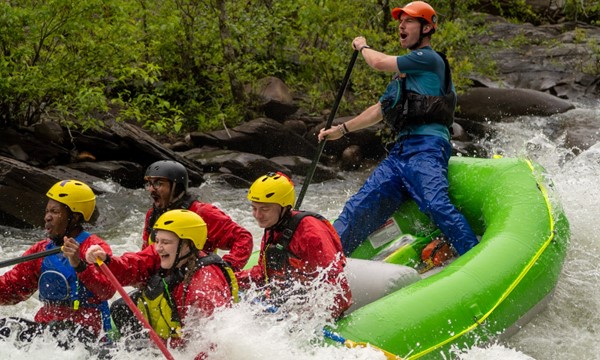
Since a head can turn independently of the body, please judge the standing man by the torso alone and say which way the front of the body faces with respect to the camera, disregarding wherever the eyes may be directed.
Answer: to the viewer's left

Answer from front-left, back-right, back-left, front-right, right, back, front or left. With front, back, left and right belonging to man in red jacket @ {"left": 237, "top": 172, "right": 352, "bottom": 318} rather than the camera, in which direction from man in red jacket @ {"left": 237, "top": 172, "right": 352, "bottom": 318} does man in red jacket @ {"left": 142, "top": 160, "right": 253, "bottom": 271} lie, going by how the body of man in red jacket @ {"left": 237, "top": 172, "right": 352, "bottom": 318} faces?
right

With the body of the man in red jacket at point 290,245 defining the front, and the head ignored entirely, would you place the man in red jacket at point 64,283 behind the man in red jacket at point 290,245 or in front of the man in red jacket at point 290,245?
in front

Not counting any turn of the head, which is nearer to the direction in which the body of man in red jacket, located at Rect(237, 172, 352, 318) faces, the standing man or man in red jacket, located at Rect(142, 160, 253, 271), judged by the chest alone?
the man in red jacket

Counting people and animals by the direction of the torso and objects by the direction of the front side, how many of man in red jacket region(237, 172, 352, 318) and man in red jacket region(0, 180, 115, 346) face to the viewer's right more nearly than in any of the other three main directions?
0

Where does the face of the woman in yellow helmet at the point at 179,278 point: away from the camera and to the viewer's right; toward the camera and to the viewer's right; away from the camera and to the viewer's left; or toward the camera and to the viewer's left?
toward the camera and to the viewer's left

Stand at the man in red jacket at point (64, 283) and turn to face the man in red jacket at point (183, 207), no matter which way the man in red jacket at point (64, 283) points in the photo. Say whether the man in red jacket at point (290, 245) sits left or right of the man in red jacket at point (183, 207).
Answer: right

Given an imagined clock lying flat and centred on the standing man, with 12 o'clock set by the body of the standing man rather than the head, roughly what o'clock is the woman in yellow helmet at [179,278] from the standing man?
The woman in yellow helmet is roughly at 12 o'clock from the standing man.

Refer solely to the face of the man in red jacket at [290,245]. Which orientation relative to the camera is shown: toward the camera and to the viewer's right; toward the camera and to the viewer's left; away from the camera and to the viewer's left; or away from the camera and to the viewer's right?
toward the camera and to the viewer's left

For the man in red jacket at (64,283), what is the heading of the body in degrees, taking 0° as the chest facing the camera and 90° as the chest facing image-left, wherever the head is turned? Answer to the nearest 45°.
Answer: approximately 45°

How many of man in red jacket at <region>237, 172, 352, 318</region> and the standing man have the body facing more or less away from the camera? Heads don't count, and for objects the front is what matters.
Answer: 0
